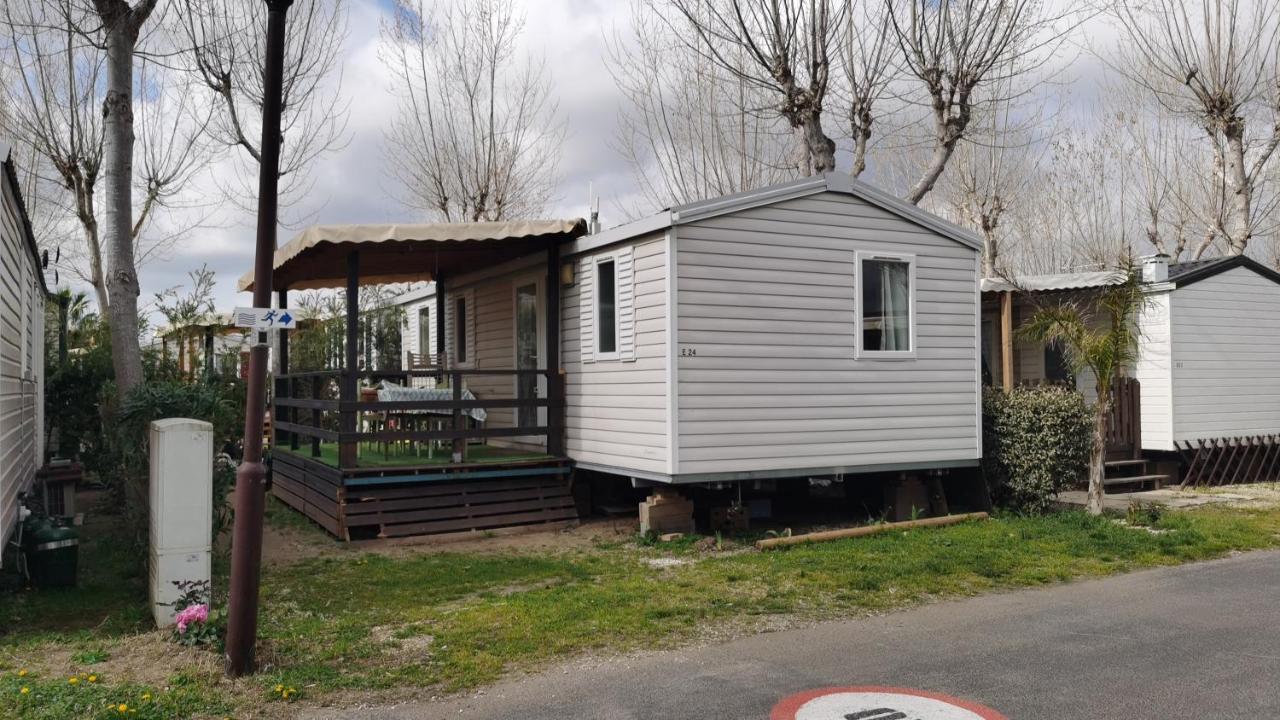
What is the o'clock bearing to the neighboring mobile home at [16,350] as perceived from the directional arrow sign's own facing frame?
The neighboring mobile home is roughly at 5 o'clock from the directional arrow sign.

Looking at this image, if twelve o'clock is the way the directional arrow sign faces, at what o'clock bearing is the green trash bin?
The green trash bin is roughly at 5 o'clock from the directional arrow sign.

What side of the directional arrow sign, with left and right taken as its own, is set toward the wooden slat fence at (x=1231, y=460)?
left

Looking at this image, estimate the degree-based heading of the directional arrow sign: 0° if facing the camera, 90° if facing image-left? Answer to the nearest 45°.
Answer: approximately 0°

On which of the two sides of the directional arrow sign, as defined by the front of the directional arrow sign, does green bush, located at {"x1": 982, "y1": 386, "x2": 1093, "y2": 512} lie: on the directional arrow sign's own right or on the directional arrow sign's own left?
on the directional arrow sign's own left

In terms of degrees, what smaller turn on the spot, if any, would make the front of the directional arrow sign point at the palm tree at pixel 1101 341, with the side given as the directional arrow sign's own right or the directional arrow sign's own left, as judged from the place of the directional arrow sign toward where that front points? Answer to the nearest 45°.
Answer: approximately 90° to the directional arrow sign's own left

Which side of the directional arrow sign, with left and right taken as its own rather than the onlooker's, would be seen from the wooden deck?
back

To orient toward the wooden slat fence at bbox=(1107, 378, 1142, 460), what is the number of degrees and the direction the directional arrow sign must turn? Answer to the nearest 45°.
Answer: approximately 135° to its left
